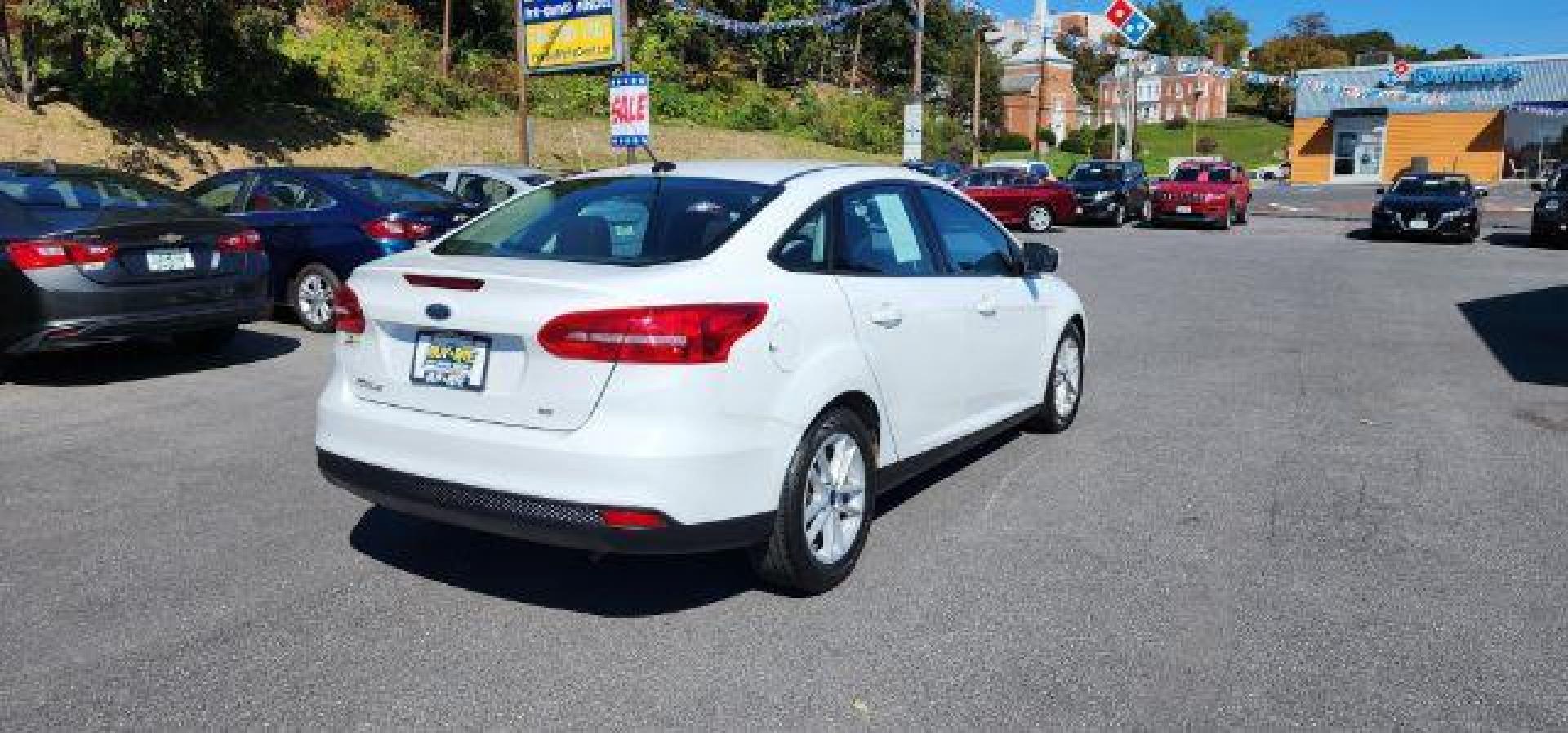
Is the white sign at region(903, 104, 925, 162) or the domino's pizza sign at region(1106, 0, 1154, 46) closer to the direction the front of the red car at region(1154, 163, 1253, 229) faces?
the white sign

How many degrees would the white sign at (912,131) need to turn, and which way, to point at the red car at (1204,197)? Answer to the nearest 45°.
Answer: approximately 45° to its left

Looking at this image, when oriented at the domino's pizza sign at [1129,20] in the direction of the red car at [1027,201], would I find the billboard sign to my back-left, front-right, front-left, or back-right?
front-right

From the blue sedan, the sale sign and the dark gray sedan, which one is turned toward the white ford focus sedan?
the sale sign

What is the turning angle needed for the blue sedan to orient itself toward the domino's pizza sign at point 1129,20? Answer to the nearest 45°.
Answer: approximately 90° to its right

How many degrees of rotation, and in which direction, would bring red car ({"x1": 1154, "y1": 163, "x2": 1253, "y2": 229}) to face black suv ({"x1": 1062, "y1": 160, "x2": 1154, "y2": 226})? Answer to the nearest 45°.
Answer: approximately 45° to its right

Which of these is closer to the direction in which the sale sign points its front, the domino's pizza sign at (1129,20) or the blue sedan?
the blue sedan

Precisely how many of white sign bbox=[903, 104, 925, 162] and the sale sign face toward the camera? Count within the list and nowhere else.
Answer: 2

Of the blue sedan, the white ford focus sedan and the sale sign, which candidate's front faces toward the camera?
the sale sign

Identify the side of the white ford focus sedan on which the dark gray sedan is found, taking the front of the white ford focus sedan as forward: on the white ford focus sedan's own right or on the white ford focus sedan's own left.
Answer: on the white ford focus sedan's own left

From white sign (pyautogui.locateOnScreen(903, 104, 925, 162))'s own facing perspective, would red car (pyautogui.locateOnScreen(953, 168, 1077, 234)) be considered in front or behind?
in front

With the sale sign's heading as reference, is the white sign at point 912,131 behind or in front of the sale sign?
behind

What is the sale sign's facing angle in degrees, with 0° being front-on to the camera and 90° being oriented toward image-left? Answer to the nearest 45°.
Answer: approximately 0°

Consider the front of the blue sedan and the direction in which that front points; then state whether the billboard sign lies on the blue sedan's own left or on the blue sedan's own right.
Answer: on the blue sedan's own right

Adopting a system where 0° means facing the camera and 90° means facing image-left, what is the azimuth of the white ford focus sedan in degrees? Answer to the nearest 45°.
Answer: approximately 225°

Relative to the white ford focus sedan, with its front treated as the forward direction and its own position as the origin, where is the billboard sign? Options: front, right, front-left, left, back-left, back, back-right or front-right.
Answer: front-left

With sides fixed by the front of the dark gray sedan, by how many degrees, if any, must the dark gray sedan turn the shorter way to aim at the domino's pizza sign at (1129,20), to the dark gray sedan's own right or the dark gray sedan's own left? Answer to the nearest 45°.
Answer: approximately 90° to the dark gray sedan's own right

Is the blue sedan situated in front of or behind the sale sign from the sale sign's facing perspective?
in front

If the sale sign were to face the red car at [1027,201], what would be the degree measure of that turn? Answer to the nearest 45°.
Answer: approximately 135° to its left

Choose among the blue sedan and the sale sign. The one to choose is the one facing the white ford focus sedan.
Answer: the sale sign
